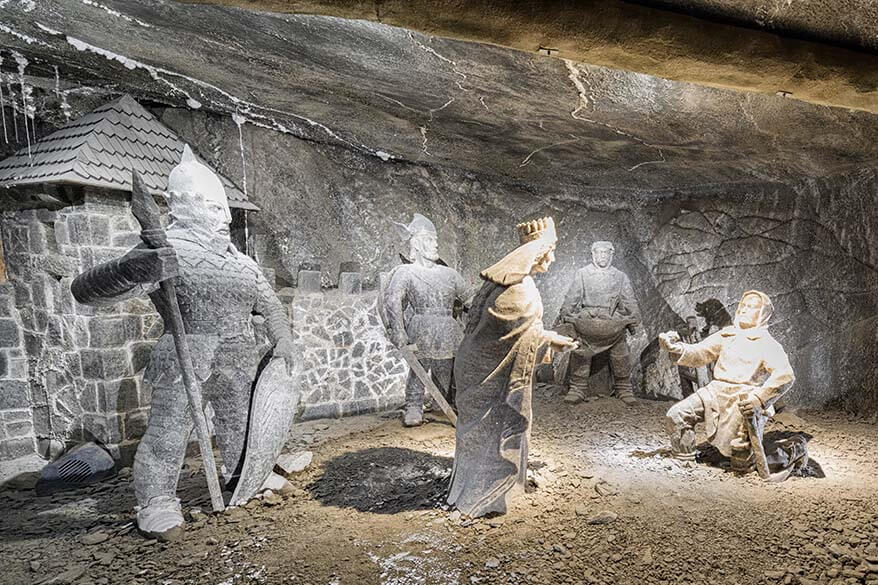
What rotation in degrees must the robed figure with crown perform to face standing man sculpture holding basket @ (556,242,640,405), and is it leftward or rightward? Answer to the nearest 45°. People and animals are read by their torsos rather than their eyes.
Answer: approximately 90° to its left

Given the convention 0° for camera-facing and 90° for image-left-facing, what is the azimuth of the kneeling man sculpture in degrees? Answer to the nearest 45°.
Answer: approximately 45°

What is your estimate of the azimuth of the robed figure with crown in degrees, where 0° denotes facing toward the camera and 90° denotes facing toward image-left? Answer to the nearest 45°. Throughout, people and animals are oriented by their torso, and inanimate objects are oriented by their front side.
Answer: approximately 270°

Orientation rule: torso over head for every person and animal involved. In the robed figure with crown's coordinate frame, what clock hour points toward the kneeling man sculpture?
The kneeling man sculpture is roughly at 11 o'clock from the robed figure with crown.

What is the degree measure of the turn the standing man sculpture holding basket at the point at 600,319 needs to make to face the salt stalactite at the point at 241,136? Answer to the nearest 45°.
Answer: approximately 45° to its right

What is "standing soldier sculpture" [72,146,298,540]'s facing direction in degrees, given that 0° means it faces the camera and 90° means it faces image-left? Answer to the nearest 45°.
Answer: approximately 315°

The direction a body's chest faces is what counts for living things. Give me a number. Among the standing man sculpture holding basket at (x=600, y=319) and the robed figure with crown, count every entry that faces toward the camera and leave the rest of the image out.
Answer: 1

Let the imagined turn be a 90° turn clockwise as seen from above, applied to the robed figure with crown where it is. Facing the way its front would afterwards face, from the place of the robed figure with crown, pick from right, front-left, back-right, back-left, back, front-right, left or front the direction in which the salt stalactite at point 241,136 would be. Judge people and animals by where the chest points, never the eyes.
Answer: back-right
